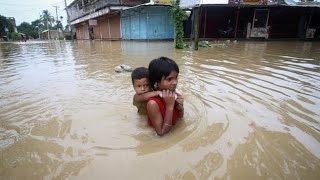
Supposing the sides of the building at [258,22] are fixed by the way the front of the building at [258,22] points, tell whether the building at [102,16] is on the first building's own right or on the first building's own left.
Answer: on the first building's own right

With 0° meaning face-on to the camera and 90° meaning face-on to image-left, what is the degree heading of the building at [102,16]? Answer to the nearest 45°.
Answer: approximately 45°

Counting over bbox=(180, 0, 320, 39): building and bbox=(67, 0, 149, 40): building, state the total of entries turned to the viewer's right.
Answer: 0

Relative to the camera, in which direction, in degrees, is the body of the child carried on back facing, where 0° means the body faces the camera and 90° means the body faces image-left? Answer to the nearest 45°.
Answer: approximately 315°

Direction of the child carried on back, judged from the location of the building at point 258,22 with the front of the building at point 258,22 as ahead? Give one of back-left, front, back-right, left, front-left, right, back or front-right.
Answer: front

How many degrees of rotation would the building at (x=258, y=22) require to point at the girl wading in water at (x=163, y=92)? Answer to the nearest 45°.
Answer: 0° — it already faces them

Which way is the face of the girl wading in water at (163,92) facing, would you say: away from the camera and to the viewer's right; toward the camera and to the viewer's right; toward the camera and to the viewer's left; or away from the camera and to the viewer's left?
toward the camera and to the viewer's right

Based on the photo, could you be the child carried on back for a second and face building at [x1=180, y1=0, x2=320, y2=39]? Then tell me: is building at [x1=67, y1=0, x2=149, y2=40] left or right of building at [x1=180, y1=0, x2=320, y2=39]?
left

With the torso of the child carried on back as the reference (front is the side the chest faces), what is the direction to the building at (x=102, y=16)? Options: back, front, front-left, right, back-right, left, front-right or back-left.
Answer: back-left

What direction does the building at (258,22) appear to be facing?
toward the camera
